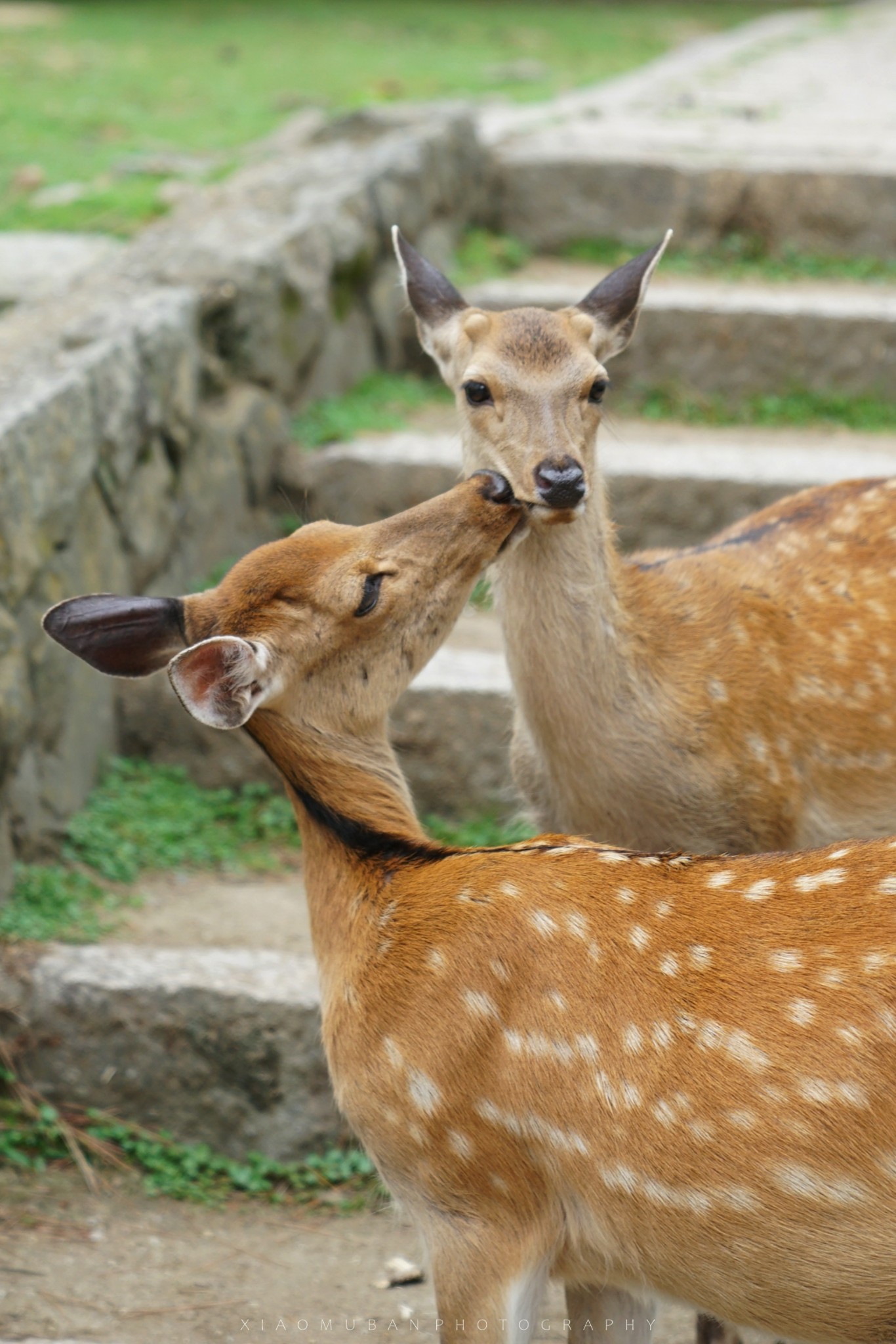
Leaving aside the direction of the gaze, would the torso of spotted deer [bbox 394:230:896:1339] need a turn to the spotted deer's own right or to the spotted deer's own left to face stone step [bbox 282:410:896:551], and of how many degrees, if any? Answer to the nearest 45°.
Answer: approximately 135° to the spotted deer's own right

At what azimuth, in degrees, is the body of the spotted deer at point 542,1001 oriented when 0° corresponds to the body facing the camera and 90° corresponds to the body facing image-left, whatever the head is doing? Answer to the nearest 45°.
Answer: approximately 90°

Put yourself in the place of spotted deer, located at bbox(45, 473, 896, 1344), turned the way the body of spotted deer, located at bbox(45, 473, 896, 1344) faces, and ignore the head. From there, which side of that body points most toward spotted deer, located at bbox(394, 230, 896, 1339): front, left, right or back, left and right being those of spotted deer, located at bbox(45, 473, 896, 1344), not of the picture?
right

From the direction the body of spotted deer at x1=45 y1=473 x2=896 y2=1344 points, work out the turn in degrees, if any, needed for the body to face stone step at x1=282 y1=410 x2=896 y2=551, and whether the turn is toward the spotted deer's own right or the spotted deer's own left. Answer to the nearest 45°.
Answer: approximately 90° to the spotted deer's own right

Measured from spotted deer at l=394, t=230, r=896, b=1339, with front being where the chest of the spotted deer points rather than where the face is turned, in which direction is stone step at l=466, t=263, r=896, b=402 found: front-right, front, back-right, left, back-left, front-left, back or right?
back-right

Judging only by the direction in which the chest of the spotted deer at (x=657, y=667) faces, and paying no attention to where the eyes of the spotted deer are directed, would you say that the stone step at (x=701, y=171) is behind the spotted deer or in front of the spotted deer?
behind

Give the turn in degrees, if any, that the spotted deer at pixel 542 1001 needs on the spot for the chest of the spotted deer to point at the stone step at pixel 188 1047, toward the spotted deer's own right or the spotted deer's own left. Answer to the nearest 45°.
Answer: approximately 45° to the spotted deer's own right
